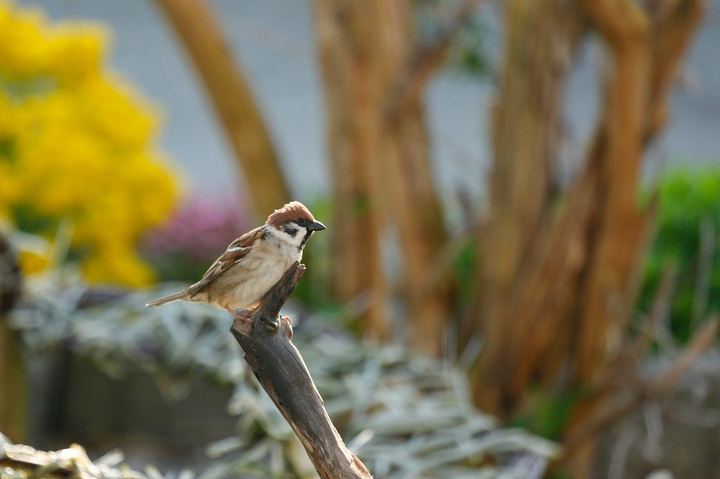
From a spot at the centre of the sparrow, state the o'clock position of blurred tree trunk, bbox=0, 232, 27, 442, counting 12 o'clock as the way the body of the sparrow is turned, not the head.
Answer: The blurred tree trunk is roughly at 8 o'clock from the sparrow.

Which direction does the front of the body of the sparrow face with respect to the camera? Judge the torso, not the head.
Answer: to the viewer's right

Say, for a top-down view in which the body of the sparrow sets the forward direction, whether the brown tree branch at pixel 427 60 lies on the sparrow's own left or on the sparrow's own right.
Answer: on the sparrow's own left

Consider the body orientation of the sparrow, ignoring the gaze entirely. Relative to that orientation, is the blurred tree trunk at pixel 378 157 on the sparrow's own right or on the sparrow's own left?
on the sparrow's own left

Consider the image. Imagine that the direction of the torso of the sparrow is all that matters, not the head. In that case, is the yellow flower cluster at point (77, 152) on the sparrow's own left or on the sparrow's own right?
on the sparrow's own left

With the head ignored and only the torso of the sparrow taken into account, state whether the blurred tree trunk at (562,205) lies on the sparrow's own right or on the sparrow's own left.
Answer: on the sparrow's own left

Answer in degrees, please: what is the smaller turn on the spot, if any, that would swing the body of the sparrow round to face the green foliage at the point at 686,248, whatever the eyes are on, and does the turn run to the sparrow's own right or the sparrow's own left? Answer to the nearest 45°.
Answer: approximately 45° to the sparrow's own left

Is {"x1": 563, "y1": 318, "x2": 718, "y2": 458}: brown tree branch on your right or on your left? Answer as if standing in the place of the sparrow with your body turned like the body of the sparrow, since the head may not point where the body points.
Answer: on your left
